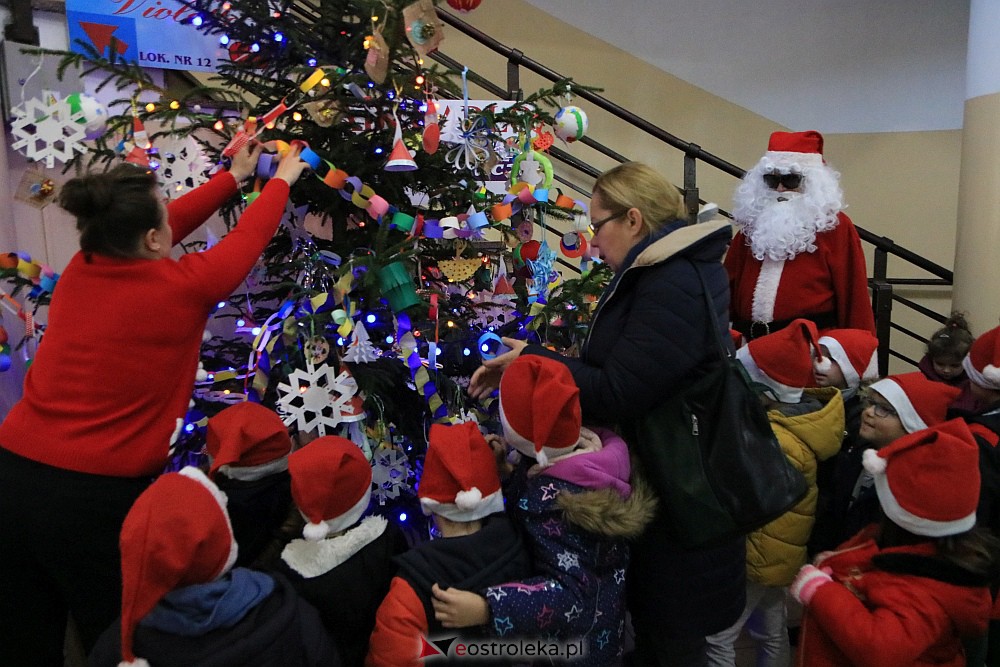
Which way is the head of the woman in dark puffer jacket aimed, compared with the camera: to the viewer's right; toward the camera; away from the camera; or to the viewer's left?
to the viewer's left

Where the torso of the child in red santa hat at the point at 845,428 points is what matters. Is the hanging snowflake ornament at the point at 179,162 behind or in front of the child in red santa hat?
in front

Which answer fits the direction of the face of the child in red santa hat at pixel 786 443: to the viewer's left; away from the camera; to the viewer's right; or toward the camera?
to the viewer's left

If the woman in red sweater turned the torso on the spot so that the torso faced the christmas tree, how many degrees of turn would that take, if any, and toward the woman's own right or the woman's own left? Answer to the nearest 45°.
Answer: approximately 45° to the woman's own right

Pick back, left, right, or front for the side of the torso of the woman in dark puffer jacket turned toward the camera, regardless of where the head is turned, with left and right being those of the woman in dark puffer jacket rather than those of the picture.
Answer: left

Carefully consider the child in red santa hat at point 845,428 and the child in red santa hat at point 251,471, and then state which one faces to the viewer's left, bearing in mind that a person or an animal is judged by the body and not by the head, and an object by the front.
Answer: the child in red santa hat at point 845,428

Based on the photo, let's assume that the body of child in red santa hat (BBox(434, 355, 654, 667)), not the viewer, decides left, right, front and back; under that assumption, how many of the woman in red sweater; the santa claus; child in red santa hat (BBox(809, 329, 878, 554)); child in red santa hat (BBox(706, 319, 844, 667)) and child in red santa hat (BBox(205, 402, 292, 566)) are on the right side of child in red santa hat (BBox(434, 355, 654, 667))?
3

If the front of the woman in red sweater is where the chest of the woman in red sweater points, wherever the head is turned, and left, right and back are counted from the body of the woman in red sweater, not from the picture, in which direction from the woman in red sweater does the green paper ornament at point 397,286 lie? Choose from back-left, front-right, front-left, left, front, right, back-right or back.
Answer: front-right

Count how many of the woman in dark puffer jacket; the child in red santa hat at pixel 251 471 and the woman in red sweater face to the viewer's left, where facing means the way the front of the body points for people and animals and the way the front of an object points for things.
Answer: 1

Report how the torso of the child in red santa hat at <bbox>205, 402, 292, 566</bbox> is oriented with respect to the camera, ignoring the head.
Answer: away from the camera

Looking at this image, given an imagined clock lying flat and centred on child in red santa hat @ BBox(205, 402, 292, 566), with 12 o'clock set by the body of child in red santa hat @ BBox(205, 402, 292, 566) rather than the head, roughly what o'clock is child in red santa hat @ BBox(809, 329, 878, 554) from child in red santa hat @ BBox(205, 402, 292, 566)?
child in red santa hat @ BBox(809, 329, 878, 554) is roughly at 3 o'clock from child in red santa hat @ BBox(205, 402, 292, 566).

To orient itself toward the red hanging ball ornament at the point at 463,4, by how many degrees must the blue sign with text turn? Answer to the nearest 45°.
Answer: approximately 45° to its left

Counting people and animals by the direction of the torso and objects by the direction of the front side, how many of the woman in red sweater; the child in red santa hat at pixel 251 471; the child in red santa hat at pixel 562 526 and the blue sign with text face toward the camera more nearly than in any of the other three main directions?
1

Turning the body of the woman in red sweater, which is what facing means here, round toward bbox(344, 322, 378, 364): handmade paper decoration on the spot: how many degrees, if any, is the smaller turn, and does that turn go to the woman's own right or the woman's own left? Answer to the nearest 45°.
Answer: approximately 45° to the woman's own right
